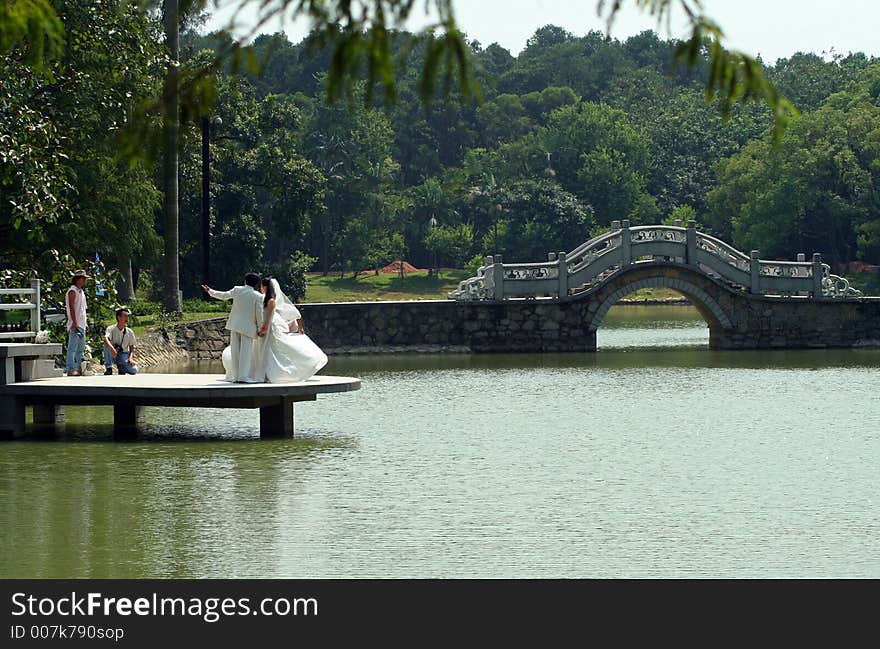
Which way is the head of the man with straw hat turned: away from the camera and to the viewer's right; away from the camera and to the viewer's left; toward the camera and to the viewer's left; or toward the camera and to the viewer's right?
toward the camera and to the viewer's right
